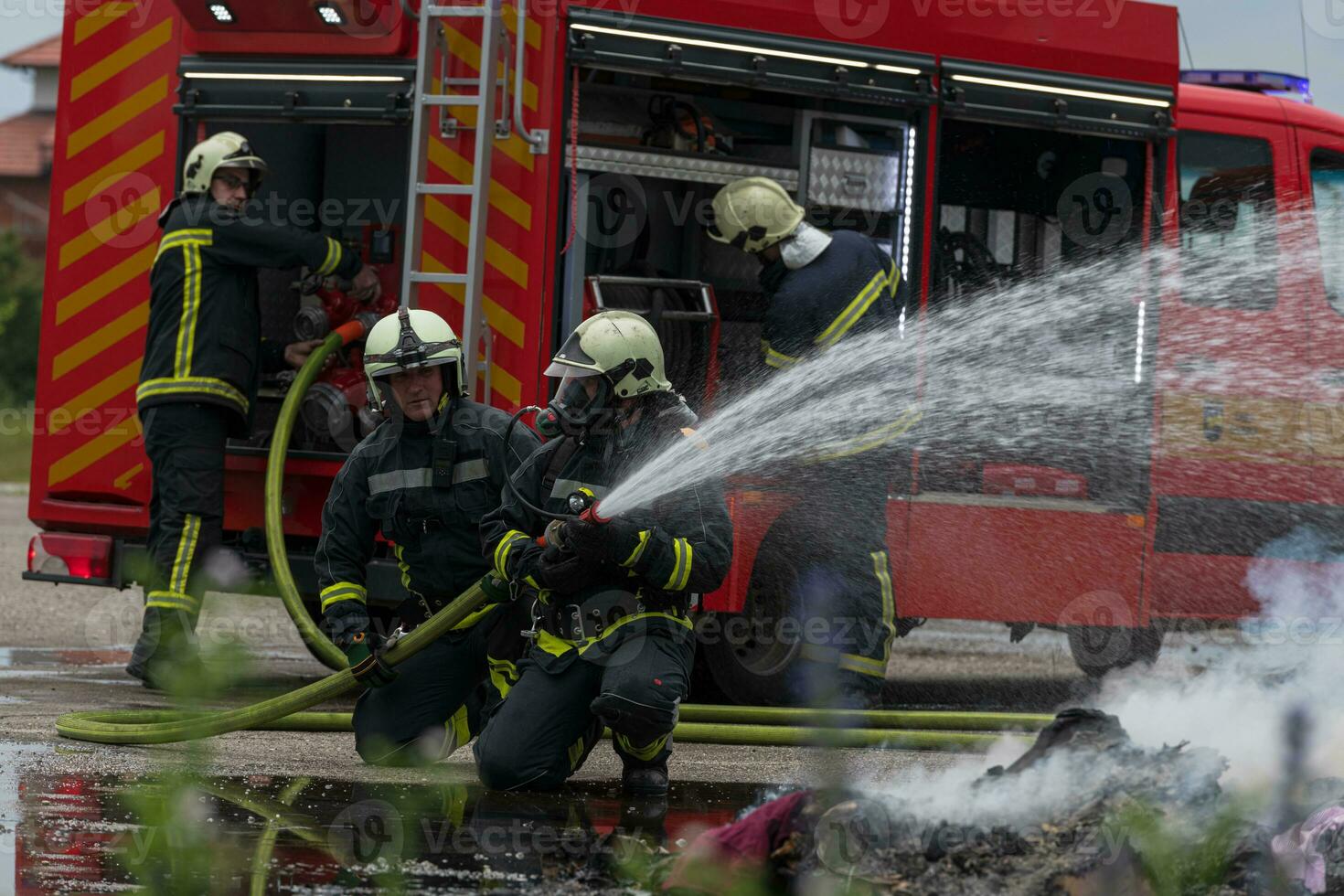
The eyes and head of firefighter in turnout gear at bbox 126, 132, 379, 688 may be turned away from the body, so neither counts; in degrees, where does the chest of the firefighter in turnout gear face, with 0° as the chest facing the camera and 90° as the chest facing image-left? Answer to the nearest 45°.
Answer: approximately 270°

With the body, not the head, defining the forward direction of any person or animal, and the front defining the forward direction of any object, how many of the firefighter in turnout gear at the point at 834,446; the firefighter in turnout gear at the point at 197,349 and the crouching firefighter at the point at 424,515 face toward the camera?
1

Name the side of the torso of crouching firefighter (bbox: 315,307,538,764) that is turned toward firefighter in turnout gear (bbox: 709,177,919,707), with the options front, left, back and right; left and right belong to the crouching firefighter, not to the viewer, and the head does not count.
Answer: left

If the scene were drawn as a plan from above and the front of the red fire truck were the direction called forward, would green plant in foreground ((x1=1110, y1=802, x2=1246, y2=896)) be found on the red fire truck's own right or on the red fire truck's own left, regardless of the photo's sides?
on the red fire truck's own right

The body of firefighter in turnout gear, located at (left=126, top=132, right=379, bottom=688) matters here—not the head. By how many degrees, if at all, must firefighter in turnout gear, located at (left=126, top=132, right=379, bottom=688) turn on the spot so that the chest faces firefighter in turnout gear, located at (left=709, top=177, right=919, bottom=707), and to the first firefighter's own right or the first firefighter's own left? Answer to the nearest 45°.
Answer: approximately 45° to the first firefighter's own right

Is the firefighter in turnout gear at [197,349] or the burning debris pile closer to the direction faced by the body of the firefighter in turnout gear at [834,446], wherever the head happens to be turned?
the firefighter in turnout gear

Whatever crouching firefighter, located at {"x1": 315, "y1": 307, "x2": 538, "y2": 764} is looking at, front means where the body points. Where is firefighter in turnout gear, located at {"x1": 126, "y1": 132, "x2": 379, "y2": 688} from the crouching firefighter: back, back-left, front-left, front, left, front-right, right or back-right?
back-right

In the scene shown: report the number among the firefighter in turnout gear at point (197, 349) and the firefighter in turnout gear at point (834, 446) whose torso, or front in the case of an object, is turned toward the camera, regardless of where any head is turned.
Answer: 0
